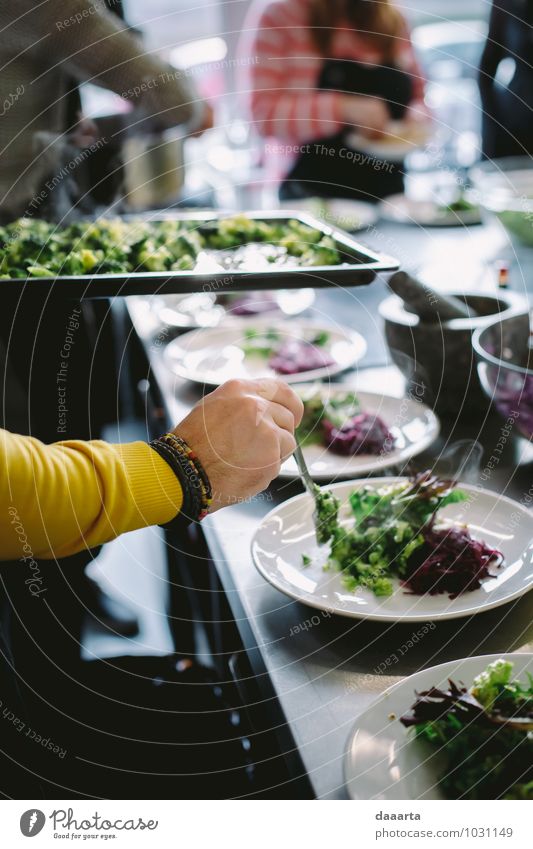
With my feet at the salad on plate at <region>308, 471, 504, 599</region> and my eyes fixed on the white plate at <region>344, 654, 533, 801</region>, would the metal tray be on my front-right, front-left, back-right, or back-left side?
back-right
